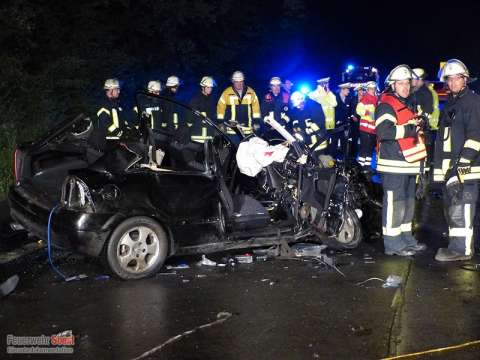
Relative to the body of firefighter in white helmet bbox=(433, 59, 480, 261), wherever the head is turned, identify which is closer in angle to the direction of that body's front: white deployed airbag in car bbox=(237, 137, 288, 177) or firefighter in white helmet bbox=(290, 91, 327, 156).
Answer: the white deployed airbag in car

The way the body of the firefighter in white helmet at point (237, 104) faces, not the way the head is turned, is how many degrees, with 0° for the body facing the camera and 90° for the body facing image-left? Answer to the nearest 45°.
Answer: approximately 0°

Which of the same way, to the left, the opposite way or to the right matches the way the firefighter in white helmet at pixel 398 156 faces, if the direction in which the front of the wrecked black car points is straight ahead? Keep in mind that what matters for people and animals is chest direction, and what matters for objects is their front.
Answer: to the right

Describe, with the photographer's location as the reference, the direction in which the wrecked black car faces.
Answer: facing away from the viewer and to the right of the viewer

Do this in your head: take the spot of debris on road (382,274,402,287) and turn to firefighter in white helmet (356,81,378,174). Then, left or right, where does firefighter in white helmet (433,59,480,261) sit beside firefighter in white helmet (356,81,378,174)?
right

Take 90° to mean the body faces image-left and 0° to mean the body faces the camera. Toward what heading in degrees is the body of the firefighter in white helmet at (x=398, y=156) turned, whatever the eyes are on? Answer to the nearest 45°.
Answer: approximately 315°

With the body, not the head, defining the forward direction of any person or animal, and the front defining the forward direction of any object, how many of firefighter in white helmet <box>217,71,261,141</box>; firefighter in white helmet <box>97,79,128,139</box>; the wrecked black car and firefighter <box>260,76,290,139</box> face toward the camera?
3
